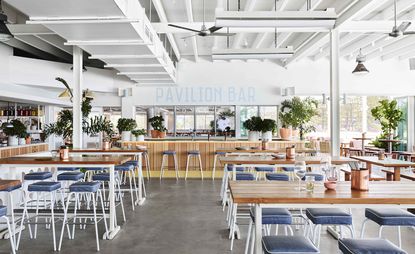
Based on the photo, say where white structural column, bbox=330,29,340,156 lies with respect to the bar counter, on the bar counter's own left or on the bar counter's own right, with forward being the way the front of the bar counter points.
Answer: on the bar counter's own left

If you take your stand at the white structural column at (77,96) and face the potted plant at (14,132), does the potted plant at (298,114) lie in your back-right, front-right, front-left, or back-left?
back-right

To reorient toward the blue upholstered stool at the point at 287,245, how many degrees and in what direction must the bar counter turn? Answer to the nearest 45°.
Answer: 0° — it already faces it

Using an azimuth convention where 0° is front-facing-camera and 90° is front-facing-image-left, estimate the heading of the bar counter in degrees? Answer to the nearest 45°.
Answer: approximately 0°

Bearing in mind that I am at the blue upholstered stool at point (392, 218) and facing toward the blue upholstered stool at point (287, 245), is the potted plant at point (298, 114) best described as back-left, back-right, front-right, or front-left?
back-right

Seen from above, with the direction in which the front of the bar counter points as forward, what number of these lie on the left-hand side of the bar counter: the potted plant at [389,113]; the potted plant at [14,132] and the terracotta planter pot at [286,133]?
2

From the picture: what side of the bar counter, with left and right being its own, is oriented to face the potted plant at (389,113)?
left

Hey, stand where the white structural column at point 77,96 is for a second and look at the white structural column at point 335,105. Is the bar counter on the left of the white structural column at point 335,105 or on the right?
left

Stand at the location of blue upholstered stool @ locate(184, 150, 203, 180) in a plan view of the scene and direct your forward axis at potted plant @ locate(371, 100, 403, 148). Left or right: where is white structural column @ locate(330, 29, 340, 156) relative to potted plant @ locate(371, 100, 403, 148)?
right
